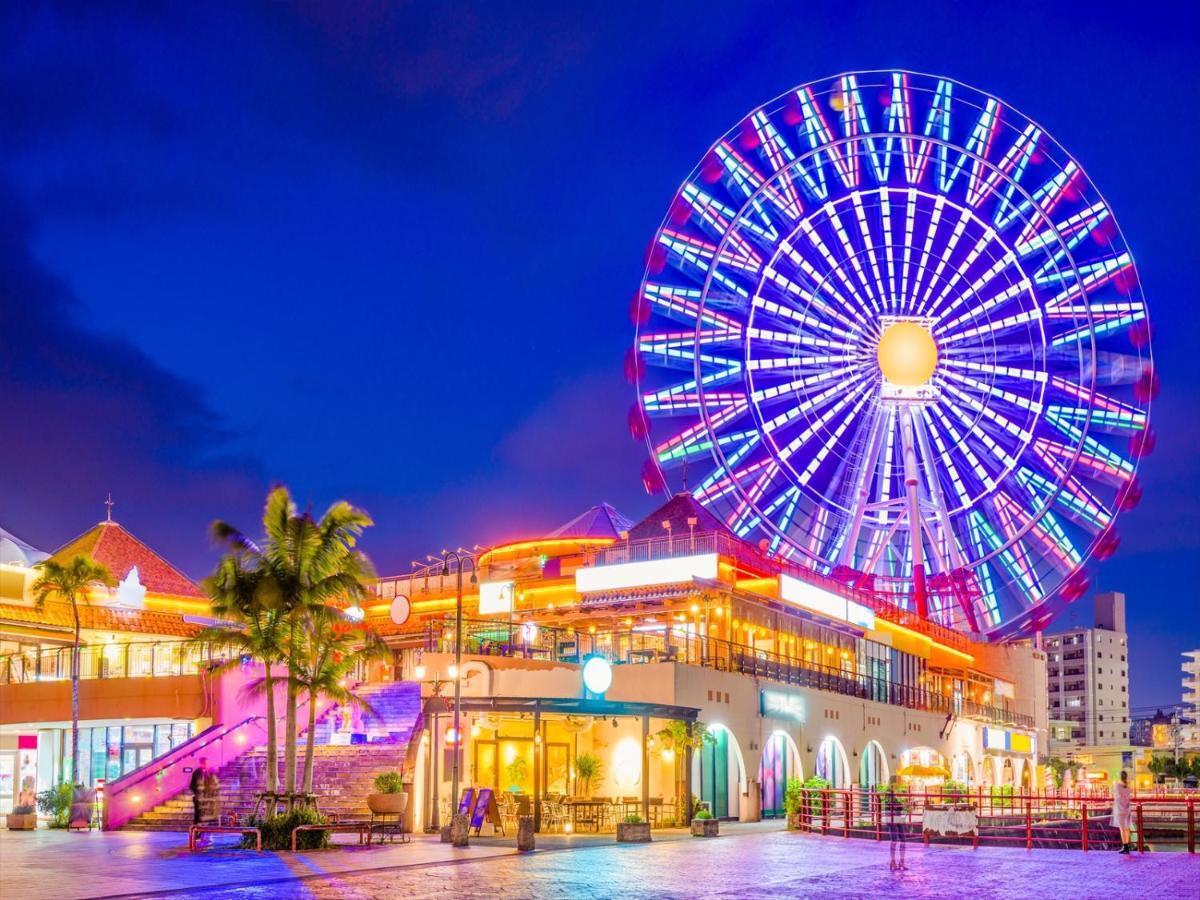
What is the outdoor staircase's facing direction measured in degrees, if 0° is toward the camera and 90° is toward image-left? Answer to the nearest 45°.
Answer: approximately 0°

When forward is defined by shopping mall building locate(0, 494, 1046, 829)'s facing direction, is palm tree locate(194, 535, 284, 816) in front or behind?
in front

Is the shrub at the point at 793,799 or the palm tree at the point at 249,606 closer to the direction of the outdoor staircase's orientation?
the palm tree

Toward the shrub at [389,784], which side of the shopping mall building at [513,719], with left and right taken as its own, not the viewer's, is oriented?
front

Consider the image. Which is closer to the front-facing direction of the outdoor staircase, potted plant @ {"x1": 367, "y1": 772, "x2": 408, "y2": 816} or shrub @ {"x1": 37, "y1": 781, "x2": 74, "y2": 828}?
the potted plant

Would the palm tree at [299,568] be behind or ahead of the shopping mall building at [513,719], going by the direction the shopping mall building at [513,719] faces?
ahead

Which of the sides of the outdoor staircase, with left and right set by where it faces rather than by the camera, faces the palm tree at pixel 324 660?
front

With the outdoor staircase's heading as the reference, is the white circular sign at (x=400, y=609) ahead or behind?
behind

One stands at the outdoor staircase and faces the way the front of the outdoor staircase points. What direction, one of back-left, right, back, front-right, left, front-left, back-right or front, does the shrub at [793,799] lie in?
left

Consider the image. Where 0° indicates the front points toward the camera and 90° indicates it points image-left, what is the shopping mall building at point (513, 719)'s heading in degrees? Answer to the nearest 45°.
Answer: approximately 0°
